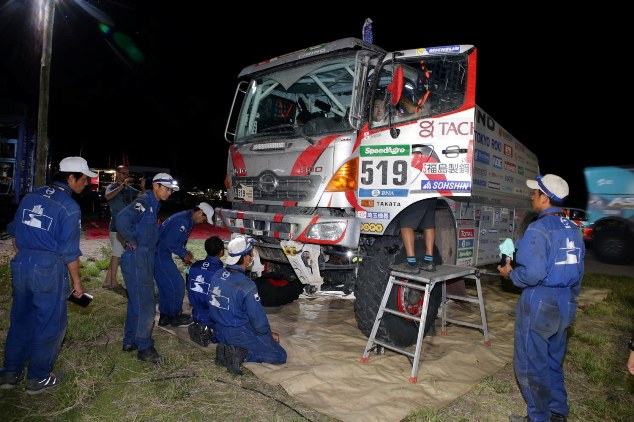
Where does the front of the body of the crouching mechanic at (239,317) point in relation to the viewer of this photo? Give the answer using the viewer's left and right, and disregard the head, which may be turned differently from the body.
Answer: facing away from the viewer and to the right of the viewer

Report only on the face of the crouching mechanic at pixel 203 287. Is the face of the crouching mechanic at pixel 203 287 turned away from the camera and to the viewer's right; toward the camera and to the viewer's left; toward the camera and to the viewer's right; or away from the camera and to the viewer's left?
away from the camera and to the viewer's right

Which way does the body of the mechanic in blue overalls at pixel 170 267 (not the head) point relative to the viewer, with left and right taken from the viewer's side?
facing to the right of the viewer

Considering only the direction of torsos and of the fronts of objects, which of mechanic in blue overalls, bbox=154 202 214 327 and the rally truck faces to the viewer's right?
the mechanic in blue overalls

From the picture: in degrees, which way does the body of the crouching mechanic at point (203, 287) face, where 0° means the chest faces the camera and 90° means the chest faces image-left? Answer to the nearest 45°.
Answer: approximately 225°

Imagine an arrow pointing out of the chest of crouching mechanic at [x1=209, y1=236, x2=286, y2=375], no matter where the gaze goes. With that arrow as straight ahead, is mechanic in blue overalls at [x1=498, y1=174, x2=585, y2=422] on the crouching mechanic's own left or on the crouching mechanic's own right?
on the crouching mechanic's own right

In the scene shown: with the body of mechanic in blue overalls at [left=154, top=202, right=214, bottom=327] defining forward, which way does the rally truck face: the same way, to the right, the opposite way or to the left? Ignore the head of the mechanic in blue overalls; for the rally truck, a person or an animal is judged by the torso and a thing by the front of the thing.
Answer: the opposite way

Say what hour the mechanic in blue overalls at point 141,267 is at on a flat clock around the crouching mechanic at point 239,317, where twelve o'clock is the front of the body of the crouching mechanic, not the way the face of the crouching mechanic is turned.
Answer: The mechanic in blue overalls is roughly at 8 o'clock from the crouching mechanic.

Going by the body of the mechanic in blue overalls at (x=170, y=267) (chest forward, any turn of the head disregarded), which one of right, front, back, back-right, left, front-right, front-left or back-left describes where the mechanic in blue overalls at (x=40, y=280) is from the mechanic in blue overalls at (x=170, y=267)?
back-right

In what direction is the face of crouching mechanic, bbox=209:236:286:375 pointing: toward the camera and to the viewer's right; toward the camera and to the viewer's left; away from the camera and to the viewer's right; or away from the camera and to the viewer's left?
away from the camera and to the viewer's right
